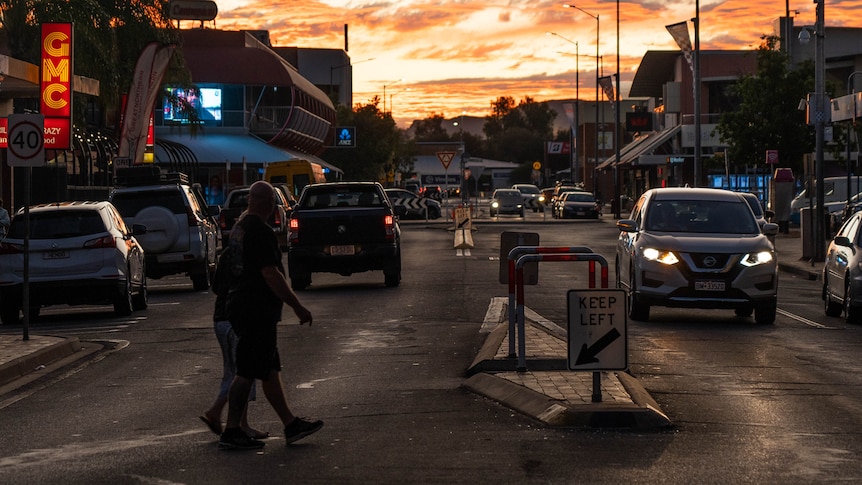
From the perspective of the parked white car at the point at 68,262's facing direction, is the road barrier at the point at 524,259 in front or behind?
behind

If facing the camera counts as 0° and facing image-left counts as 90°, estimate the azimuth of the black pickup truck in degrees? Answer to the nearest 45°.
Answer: approximately 180°

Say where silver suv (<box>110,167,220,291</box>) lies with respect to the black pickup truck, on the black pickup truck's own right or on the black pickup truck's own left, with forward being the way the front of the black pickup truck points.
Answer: on the black pickup truck's own left

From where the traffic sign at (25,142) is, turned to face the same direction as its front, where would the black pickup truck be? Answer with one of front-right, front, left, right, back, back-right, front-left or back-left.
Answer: back-left

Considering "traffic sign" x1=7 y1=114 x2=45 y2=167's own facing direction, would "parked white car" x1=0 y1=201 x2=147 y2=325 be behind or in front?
behind

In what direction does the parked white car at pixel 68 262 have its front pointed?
away from the camera

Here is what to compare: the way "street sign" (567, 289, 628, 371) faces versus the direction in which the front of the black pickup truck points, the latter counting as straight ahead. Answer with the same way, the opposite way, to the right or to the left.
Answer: the opposite way

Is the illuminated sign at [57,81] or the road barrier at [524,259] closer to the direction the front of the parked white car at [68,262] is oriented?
the illuminated sign

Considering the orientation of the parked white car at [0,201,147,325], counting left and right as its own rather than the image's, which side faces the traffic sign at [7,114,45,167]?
back

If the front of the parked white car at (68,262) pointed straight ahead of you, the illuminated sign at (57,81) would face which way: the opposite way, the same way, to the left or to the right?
the opposite way

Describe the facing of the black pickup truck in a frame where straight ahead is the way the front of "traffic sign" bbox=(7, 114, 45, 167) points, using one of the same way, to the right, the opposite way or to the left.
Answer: the opposite way

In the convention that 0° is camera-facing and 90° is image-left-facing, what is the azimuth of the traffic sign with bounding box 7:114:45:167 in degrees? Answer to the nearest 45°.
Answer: approximately 0°

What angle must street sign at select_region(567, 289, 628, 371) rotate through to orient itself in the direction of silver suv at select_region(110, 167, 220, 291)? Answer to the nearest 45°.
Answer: approximately 135° to its right

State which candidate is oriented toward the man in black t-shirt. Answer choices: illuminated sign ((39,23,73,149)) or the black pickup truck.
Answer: the illuminated sign
